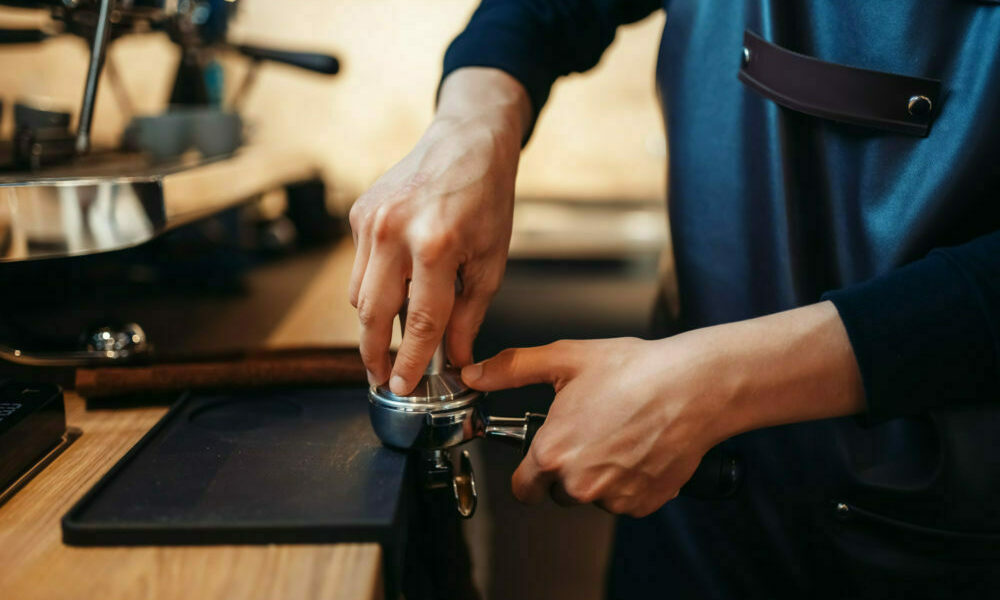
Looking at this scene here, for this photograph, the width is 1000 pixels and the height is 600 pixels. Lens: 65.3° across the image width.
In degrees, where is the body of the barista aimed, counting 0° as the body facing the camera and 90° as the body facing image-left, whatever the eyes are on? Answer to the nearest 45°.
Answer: approximately 45°
